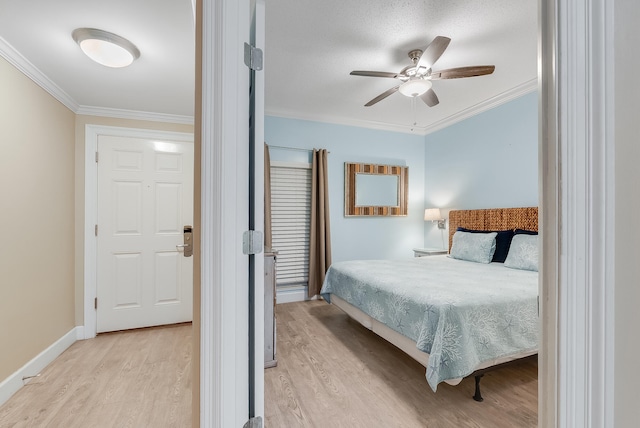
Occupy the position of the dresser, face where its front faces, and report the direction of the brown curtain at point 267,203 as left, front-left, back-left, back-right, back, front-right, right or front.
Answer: left

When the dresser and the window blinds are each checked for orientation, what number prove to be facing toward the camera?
1

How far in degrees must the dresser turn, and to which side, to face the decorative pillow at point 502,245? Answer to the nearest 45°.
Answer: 0° — it already faces it

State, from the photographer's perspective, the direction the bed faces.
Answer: facing the viewer and to the left of the viewer

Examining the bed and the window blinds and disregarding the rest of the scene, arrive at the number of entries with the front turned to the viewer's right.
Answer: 0

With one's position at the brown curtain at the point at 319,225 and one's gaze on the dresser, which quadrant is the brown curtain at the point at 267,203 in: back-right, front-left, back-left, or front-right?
front-right

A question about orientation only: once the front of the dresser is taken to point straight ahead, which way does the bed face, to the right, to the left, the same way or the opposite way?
the opposite way

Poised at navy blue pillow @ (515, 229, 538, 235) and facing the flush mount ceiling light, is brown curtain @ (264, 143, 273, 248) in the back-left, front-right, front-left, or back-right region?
front-right

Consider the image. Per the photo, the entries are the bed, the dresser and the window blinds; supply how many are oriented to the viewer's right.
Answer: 1

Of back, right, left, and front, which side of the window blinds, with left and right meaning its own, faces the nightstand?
left

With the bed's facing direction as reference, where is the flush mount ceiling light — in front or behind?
in front

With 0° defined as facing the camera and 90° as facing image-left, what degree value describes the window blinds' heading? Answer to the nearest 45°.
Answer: approximately 0°

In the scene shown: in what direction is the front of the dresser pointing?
to the viewer's right

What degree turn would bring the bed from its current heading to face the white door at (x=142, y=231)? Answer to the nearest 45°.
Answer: approximately 45° to its right

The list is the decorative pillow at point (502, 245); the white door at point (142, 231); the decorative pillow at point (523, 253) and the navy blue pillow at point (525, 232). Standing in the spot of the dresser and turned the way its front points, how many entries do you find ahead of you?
3

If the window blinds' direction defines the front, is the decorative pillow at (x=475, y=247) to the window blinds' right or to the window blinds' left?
on its left

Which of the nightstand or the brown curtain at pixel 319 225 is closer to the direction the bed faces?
the brown curtain
